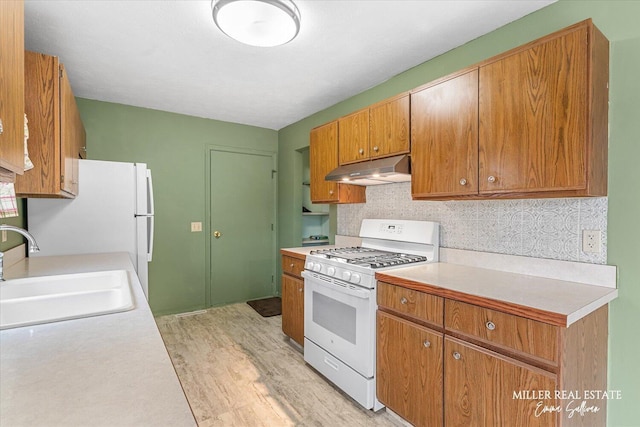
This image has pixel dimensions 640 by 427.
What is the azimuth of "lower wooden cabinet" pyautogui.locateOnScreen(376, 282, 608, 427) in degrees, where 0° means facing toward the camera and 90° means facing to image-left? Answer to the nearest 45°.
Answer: approximately 45°

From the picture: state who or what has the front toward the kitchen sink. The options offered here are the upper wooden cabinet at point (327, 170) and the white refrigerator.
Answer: the upper wooden cabinet

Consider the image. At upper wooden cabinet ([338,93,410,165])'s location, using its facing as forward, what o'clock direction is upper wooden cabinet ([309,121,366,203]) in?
upper wooden cabinet ([309,121,366,203]) is roughly at 3 o'clock from upper wooden cabinet ([338,93,410,165]).

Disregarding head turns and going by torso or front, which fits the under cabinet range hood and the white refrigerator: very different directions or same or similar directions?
very different directions

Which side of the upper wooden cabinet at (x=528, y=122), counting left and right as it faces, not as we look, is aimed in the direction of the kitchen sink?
front

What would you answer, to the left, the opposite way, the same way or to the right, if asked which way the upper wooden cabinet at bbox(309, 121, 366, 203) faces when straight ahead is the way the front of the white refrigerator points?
the opposite way

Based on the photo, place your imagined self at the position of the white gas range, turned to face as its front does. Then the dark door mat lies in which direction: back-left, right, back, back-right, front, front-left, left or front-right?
right

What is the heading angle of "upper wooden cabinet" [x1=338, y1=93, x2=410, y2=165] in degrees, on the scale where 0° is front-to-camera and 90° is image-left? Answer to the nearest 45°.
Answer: approximately 45°

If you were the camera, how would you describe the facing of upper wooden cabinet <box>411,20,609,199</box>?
facing the viewer and to the left of the viewer

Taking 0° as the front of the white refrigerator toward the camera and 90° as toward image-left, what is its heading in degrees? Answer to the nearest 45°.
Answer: approximately 270°
